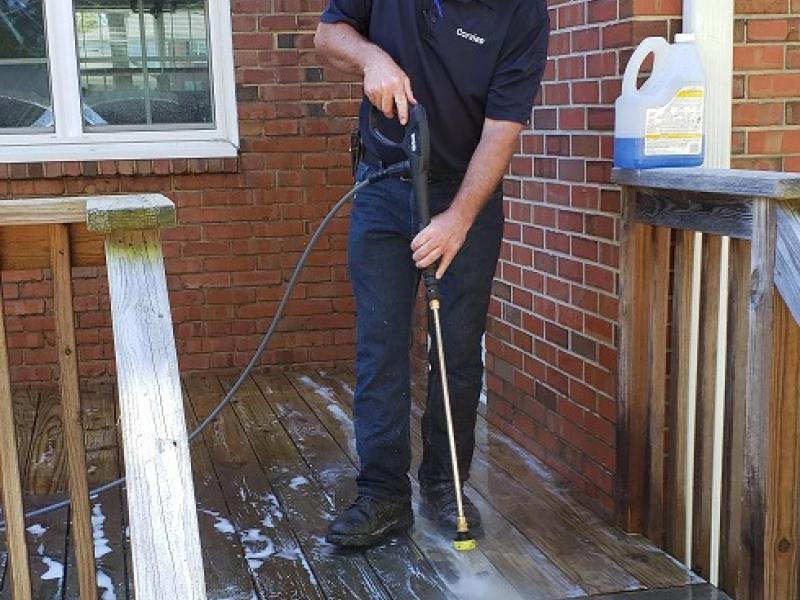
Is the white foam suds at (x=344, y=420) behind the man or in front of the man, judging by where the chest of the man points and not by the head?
behind

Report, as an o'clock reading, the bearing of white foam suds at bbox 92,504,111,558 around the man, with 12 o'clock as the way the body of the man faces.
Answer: The white foam suds is roughly at 3 o'clock from the man.

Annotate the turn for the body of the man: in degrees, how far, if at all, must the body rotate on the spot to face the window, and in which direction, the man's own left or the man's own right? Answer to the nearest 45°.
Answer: approximately 135° to the man's own right

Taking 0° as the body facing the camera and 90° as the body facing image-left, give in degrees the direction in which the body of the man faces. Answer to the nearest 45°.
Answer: approximately 0°

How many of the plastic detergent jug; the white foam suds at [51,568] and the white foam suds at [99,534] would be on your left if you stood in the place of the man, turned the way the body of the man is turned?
1

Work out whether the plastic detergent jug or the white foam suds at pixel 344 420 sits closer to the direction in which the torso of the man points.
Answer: the plastic detergent jug

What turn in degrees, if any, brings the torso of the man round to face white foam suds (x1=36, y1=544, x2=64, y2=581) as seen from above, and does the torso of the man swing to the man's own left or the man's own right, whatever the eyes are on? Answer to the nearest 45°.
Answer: approximately 90° to the man's own right

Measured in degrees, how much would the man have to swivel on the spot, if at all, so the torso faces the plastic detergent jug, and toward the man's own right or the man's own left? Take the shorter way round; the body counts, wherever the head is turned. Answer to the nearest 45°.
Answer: approximately 90° to the man's own left

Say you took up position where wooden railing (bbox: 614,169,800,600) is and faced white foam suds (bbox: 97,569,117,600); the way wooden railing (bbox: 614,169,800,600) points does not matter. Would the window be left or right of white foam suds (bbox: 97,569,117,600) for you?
right

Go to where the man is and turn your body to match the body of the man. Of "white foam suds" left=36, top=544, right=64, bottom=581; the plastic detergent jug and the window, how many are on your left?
1

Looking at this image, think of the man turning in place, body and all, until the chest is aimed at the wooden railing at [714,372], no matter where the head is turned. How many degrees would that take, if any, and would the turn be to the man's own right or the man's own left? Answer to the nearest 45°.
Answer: approximately 90° to the man's own left
